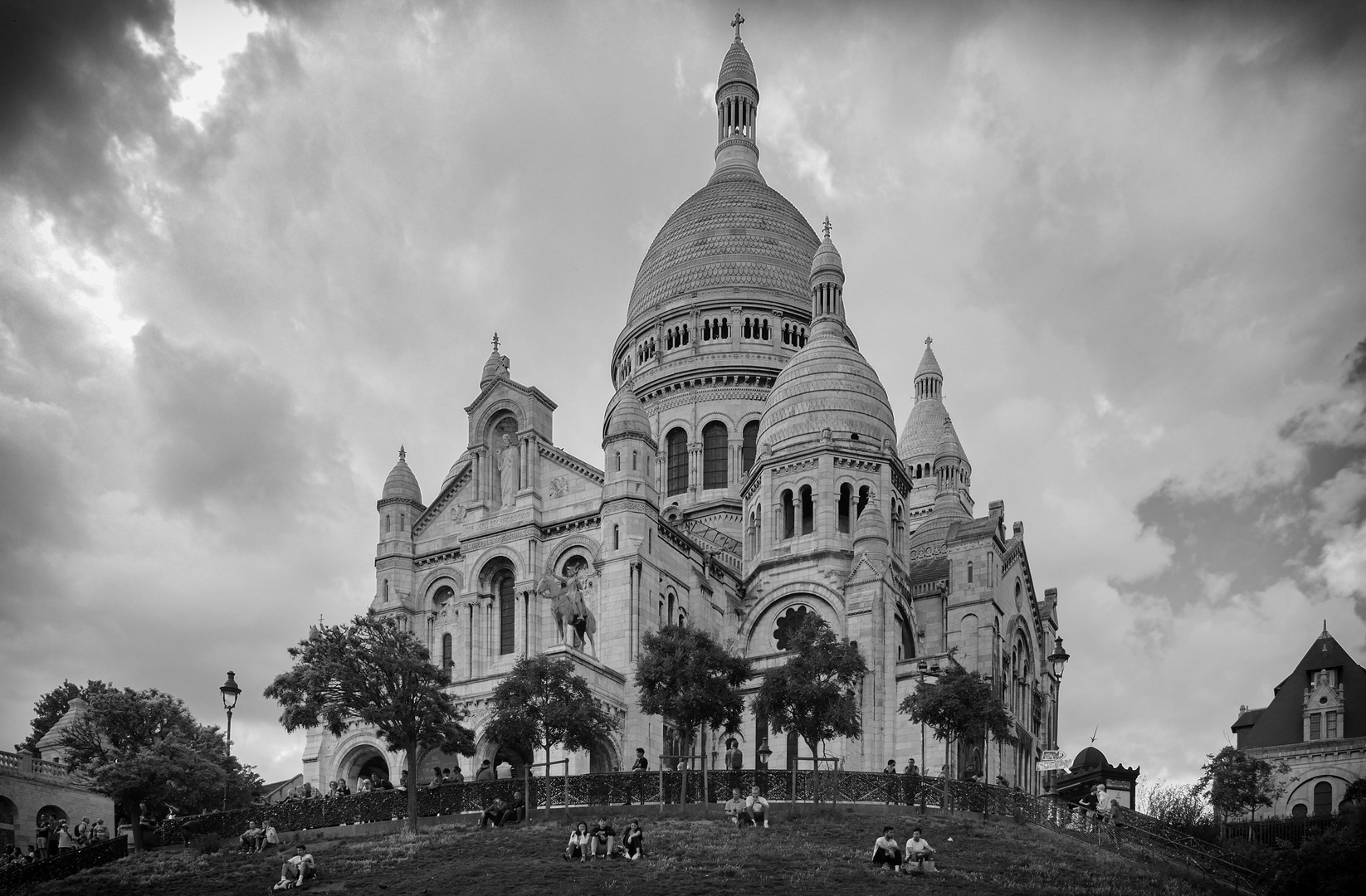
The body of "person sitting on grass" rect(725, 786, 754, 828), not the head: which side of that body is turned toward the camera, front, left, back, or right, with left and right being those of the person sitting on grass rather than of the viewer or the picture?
front

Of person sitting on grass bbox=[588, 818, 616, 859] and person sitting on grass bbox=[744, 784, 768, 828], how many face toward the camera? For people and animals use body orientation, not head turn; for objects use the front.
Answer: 2

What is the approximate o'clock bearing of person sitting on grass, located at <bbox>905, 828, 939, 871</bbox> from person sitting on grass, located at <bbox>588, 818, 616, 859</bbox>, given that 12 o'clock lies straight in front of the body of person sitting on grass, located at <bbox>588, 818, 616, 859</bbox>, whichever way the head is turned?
person sitting on grass, located at <bbox>905, 828, 939, 871</bbox> is roughly at 10 o'clock from person sitting on grass, located at <bbox>588, 818, 616, 859</bbox>.

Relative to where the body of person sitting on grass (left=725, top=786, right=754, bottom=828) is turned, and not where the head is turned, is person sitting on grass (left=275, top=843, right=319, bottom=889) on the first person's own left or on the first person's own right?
on the first person's own right

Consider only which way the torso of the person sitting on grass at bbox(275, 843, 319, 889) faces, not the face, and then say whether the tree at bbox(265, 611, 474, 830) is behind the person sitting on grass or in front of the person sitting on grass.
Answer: behind

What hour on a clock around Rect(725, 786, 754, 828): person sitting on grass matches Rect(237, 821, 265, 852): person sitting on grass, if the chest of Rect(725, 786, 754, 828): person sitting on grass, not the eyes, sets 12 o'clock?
Rect(237, 821, 265, 852): person sitting on grass is roughly at 3 o'clock from Rect(725, 786, 754, 828): person sitting on grass.

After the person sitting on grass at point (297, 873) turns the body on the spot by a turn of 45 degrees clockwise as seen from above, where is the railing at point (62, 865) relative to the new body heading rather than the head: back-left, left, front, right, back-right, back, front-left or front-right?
front-right

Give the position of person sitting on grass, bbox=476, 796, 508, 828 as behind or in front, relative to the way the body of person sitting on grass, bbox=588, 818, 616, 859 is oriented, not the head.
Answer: behind

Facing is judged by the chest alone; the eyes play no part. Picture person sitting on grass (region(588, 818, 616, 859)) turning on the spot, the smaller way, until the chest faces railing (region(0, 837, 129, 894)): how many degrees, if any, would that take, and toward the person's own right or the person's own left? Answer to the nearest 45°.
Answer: approximately 90° to the person's own right

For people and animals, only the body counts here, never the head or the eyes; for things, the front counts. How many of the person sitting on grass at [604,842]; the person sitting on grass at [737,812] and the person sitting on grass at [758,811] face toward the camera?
3

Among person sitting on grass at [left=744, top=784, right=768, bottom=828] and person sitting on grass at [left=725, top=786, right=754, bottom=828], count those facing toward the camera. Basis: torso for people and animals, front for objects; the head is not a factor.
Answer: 2

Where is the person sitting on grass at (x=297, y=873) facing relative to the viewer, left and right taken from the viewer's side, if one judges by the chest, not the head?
facing the viewer and to the left of the viewer
